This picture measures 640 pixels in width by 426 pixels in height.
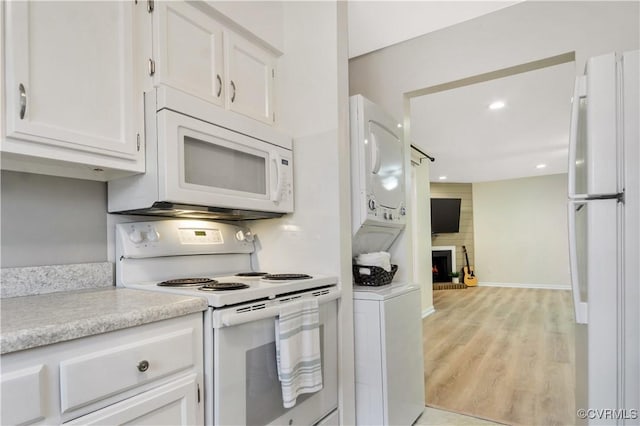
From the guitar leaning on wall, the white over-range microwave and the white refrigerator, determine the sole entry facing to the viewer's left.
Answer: the white refrigerator

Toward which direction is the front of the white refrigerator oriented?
to the viewer's left

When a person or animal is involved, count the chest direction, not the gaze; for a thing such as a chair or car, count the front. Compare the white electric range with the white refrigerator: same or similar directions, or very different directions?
very different directions

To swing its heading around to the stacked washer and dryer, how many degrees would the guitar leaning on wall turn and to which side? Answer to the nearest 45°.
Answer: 0° — it already faces it

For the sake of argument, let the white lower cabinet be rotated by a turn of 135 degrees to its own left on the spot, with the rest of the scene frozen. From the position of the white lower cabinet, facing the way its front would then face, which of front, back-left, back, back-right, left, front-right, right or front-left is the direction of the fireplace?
front-right

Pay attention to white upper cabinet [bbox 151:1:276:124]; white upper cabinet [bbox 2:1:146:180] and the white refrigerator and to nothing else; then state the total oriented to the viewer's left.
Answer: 1

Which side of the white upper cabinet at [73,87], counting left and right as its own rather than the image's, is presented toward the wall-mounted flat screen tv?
left
